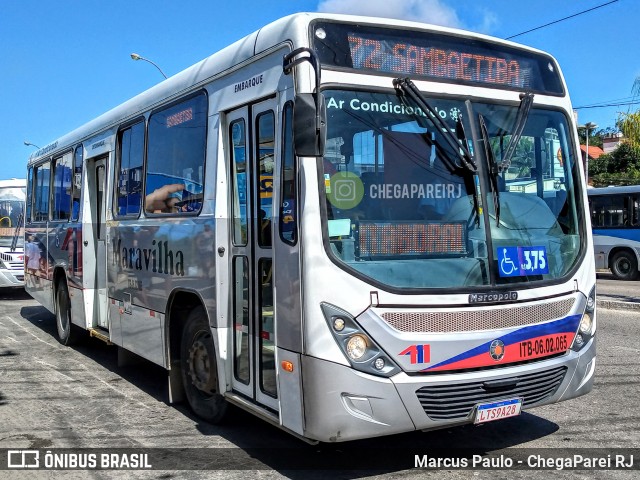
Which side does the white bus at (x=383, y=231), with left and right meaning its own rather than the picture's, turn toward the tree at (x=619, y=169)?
left

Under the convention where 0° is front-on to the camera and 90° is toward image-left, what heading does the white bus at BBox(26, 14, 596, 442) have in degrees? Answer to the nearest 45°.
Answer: approximately 315°

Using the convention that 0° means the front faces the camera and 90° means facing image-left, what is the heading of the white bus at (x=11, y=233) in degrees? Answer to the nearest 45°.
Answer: approximately 0°

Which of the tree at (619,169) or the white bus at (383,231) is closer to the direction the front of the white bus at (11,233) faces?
the white bus

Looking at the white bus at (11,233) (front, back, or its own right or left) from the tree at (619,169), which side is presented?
left

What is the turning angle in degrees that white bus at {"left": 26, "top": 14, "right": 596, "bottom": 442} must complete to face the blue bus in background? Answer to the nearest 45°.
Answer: approximately 90° to its left

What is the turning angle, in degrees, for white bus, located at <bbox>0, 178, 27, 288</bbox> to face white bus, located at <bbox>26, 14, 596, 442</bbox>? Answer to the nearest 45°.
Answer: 0° — it already faces it

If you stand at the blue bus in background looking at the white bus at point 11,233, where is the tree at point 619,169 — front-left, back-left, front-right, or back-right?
back-right

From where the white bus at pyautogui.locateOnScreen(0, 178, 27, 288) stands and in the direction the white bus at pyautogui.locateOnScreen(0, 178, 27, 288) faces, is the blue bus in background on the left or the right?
on its left

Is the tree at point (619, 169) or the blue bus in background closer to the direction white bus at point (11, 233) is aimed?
the blue bus in background
